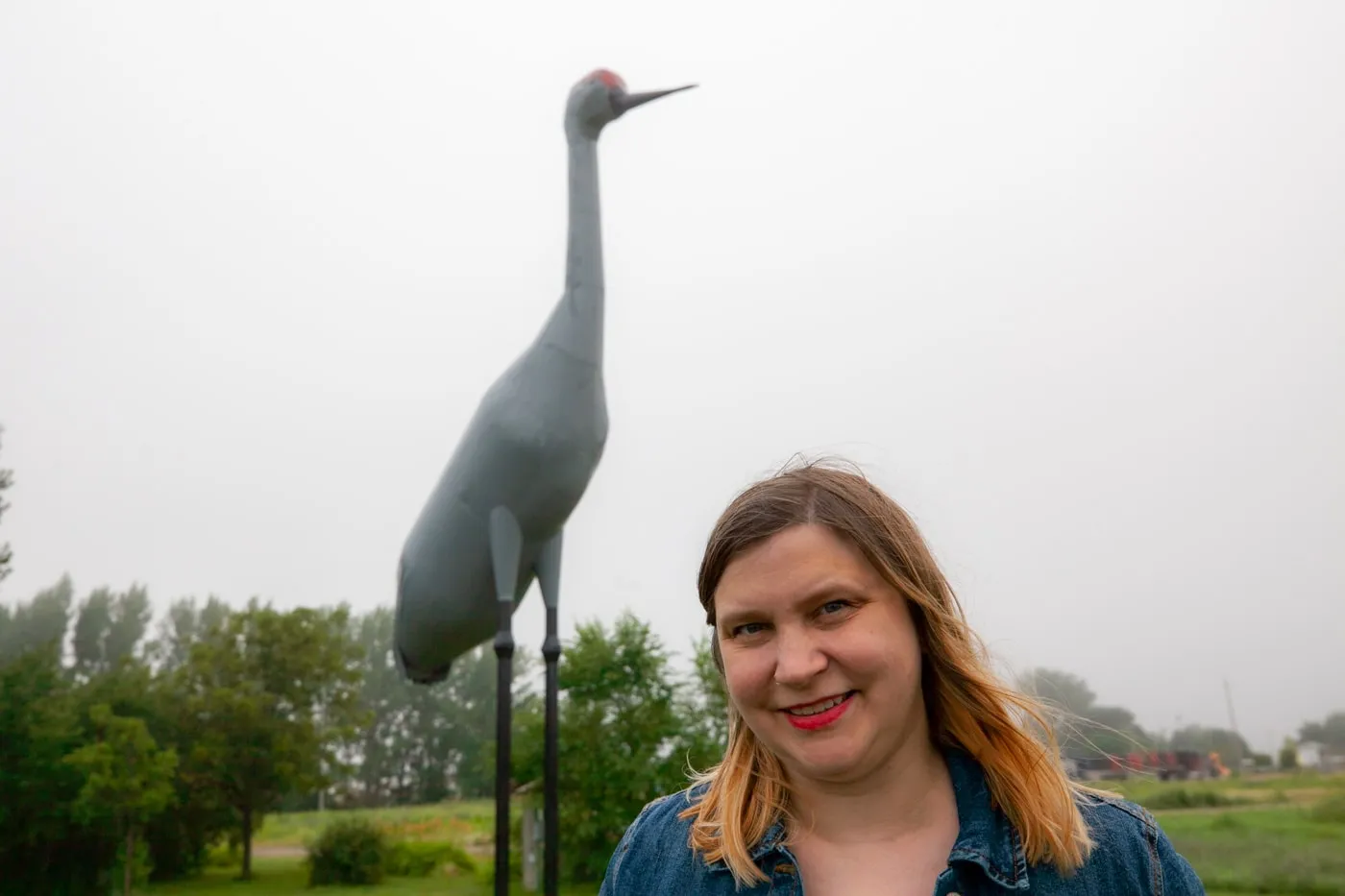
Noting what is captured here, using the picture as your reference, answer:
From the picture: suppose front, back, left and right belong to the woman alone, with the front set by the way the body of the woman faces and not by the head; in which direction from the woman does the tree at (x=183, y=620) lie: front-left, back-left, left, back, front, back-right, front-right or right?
back-right

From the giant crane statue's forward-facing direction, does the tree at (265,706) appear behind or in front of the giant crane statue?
behind

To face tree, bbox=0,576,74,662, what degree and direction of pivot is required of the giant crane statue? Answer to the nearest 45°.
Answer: approximately 180°

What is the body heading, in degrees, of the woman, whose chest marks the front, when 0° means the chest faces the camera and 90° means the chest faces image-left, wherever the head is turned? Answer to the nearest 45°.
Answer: approximately 0°

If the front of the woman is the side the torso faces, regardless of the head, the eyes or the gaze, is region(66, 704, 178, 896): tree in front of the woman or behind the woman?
behind

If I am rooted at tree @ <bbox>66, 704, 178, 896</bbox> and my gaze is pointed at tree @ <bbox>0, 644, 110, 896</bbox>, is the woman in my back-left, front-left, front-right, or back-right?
back-left

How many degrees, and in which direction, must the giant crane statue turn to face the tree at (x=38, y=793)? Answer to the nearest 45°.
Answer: approximately 180°

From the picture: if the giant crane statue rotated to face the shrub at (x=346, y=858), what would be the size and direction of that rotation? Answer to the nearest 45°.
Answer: approximately 135° to its left

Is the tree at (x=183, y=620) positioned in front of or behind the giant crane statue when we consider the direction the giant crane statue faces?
behind

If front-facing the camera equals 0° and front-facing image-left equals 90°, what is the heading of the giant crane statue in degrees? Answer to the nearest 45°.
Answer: approximately 315°

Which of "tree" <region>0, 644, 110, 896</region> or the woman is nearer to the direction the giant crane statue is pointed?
the woman

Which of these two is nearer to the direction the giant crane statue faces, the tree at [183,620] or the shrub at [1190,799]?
the shrub

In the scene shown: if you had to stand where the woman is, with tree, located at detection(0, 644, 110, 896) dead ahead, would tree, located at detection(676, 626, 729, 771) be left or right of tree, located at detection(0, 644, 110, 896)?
right

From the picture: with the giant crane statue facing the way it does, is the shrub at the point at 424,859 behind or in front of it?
behind
